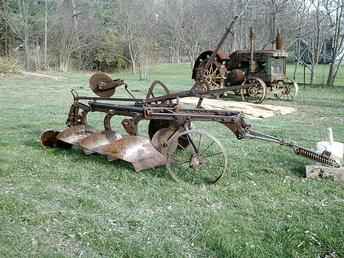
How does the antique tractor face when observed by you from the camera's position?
facing the viewer and to the right of the viewer

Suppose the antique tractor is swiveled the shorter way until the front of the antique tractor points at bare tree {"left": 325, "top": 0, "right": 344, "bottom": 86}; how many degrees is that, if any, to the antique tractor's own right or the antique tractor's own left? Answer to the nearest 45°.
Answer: approximately 90° to the antique tractor's own left
